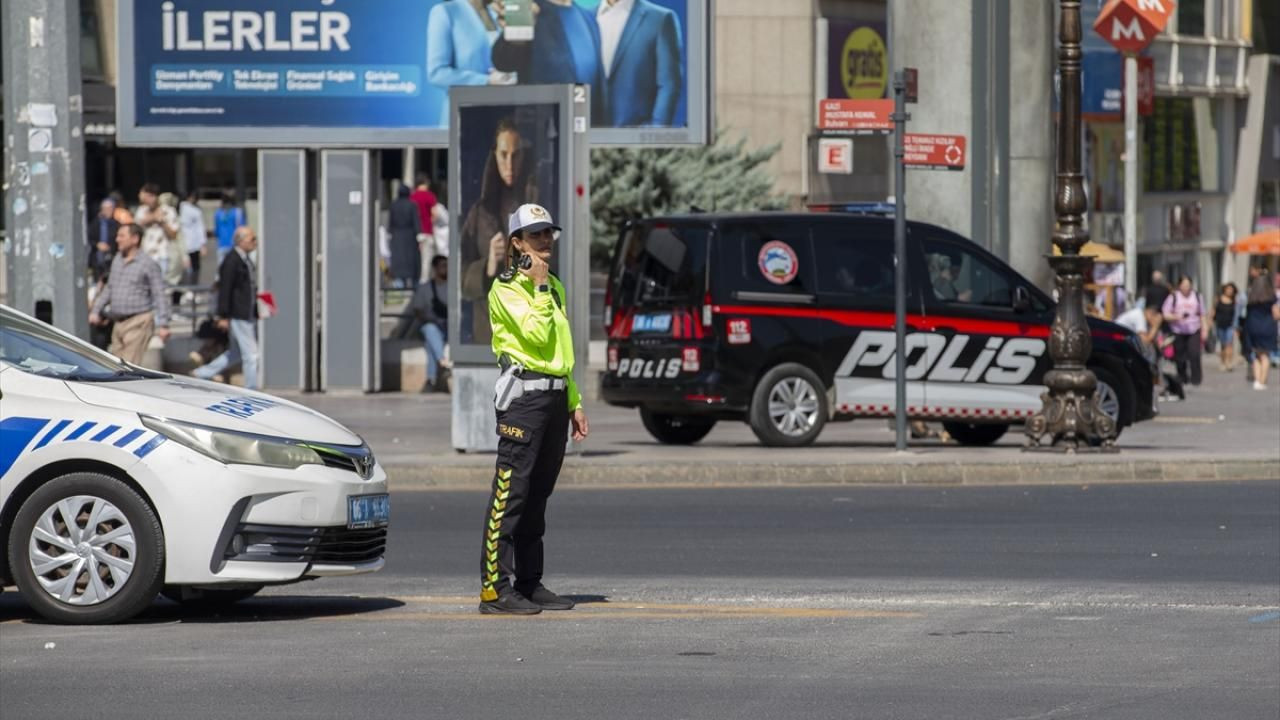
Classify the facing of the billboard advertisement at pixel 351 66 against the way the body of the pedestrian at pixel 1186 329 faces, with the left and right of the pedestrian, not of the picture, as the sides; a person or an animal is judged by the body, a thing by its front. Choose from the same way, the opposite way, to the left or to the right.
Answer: the same way

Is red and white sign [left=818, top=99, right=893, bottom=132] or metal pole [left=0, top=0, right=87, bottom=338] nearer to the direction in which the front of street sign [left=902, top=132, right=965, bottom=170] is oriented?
the metal pole

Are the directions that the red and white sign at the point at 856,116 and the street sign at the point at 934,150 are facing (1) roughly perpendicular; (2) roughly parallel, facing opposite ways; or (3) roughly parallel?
roughly parallel

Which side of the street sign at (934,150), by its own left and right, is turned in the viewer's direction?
front

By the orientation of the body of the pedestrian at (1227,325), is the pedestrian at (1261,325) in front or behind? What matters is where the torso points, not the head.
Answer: in front

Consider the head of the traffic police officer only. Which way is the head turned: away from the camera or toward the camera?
toward the camera

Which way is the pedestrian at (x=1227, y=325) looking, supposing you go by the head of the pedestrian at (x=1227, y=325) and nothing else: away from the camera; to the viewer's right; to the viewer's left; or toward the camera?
toward the camera

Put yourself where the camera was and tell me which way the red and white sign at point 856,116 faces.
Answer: facing the viewer

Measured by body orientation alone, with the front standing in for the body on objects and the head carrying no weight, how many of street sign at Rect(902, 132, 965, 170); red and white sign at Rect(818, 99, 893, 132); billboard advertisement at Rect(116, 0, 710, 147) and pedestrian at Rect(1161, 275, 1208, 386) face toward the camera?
4

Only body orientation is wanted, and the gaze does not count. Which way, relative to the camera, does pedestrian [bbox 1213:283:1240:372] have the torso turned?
toward the camera

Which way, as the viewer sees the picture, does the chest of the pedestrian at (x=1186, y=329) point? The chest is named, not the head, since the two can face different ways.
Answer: toward the camera

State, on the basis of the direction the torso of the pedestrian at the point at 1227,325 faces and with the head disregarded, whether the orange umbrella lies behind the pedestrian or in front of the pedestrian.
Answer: behind
